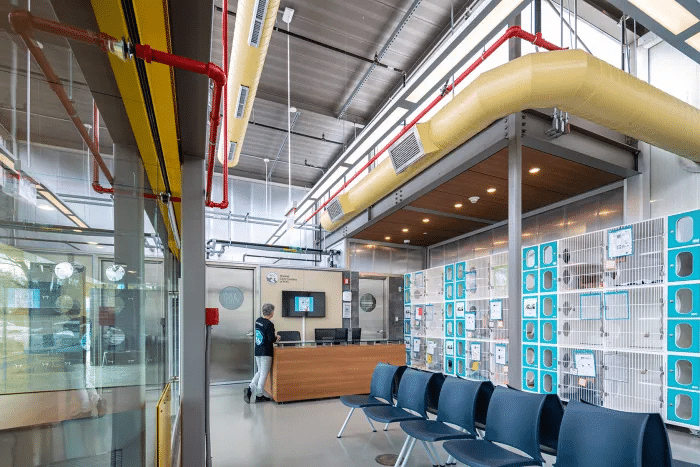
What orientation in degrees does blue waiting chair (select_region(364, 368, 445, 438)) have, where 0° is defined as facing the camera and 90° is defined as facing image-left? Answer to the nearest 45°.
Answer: approximately 45°

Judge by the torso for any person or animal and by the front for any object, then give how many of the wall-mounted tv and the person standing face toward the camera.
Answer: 1

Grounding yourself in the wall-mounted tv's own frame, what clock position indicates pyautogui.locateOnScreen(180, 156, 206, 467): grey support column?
The grey support column is roughly at 12 o'clock from the wall-mounted tv.
